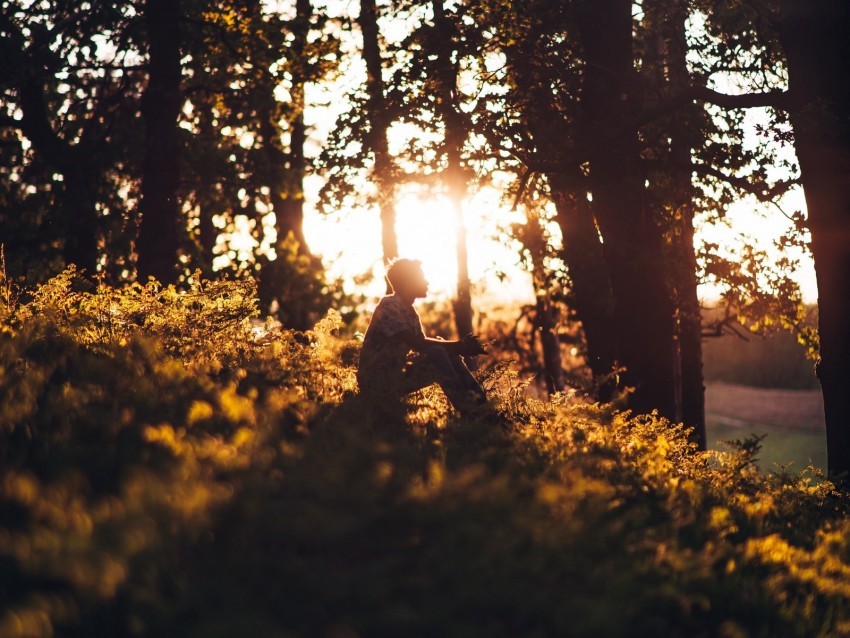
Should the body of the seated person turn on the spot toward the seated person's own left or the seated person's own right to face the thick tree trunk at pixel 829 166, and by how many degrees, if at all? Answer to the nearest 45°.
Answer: approximately 45° to the seated person's own left

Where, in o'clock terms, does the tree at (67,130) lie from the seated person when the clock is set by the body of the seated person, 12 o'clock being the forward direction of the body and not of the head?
The tree is roughly at 8 o'clock from the seated person.

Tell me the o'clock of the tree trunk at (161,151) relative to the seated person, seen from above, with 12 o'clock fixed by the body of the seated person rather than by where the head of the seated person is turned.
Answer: The tree trunk is roughly at 8 o'clock from the seated person.

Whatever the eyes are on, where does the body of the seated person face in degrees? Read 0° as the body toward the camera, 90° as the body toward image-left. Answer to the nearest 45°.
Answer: approximately 270°

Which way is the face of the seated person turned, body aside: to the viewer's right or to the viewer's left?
to the viewer's right

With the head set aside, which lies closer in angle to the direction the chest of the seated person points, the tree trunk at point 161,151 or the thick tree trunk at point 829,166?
the thick tree trunk

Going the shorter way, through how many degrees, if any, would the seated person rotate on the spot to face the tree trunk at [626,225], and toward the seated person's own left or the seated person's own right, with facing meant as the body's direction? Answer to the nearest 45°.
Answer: approximately 45° to the seated person's own left
